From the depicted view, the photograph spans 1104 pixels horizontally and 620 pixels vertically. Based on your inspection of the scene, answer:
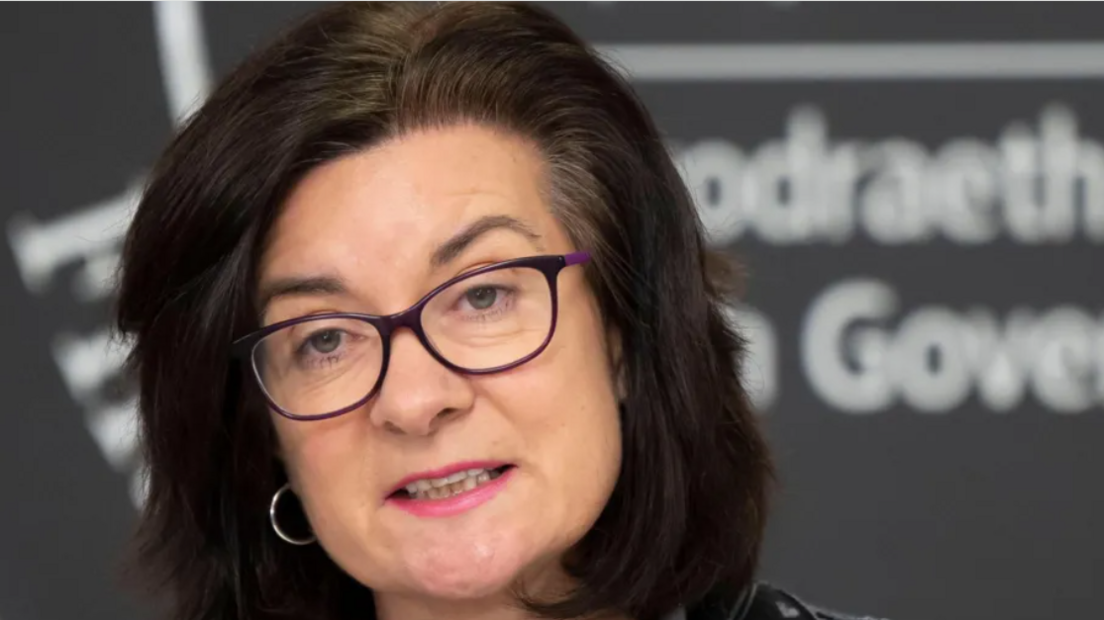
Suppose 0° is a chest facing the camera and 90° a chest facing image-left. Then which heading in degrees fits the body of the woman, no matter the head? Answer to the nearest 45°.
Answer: approximately 0°
